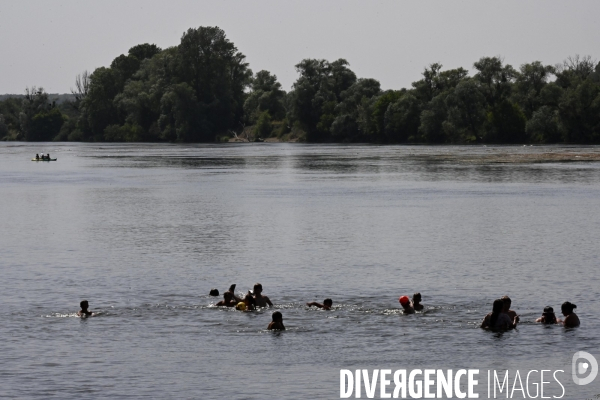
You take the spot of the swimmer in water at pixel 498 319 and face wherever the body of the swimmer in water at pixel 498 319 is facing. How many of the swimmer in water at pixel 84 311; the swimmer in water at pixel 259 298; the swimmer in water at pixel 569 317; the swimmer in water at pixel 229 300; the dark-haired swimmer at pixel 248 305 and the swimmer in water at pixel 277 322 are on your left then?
5

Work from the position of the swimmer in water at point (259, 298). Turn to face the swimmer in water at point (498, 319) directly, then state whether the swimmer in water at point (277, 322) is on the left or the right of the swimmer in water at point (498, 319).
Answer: right

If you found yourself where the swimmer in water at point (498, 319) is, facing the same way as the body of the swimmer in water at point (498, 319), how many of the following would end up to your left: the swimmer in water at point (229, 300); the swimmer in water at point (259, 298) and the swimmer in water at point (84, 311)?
3

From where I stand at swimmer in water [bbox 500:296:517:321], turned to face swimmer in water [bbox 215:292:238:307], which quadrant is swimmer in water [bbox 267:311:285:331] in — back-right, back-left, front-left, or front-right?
front-left

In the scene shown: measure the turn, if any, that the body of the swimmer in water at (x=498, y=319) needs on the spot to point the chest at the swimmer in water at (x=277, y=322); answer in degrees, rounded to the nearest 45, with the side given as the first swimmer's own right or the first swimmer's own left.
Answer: approximately 90° to the first swimmer's own left

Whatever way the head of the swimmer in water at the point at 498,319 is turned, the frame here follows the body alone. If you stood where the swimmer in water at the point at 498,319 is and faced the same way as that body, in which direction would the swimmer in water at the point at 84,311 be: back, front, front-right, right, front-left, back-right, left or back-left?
left

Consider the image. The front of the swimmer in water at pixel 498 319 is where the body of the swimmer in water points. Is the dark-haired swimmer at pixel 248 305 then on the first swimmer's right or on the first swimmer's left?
on the first swimmer's left

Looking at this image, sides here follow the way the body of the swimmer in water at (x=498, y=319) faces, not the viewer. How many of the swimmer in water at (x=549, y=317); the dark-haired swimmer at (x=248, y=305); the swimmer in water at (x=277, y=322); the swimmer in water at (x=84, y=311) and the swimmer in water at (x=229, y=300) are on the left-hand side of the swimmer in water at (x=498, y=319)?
4

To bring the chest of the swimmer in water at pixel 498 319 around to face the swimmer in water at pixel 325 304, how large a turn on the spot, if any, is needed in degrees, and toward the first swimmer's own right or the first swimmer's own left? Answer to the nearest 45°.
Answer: approximately 90° to the first swimmer's own left

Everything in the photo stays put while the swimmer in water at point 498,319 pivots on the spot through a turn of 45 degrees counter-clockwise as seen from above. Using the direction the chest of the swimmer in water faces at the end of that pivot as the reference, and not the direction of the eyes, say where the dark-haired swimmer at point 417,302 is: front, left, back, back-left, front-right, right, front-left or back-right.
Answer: front
